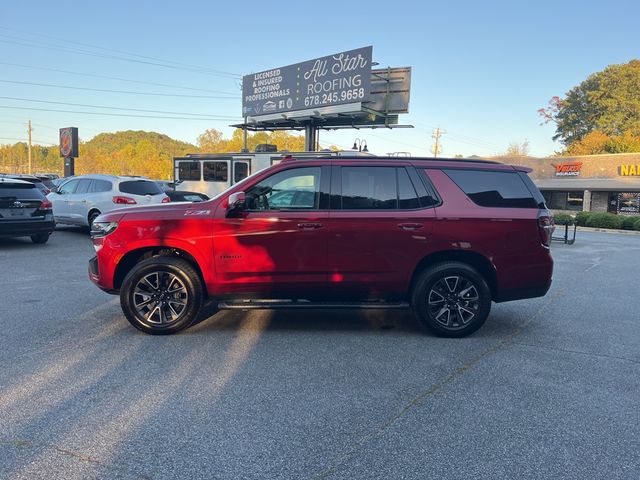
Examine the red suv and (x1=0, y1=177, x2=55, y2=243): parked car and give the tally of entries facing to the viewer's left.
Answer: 1

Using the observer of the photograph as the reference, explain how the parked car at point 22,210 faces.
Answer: facing away from the viewer

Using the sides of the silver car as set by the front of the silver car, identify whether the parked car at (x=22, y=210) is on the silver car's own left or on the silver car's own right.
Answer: on the silver car's own left

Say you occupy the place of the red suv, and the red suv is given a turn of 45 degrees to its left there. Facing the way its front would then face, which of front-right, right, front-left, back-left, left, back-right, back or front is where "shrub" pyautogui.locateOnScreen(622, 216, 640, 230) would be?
back

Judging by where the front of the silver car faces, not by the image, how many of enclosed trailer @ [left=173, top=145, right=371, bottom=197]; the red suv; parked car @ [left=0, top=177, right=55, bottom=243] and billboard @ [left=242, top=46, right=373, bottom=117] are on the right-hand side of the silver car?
2

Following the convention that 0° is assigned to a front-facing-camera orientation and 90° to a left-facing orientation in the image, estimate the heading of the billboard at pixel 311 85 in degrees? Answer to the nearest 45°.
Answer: approximately 45°

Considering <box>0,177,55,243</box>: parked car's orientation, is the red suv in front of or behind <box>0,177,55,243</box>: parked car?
behind

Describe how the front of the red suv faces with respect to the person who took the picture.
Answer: facing to the left of the viewer

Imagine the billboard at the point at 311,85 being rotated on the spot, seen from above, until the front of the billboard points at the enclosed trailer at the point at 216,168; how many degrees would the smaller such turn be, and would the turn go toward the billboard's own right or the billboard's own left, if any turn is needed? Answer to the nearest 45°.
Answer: approximately 45° to the billboard's own left

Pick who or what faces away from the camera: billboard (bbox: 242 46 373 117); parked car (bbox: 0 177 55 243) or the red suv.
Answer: the parked car

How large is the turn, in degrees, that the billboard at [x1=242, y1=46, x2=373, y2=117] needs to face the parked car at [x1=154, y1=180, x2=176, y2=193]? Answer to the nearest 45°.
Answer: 0° — it already faces it

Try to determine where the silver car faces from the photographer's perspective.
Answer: facing away from the viewer and to the left of the viewer
